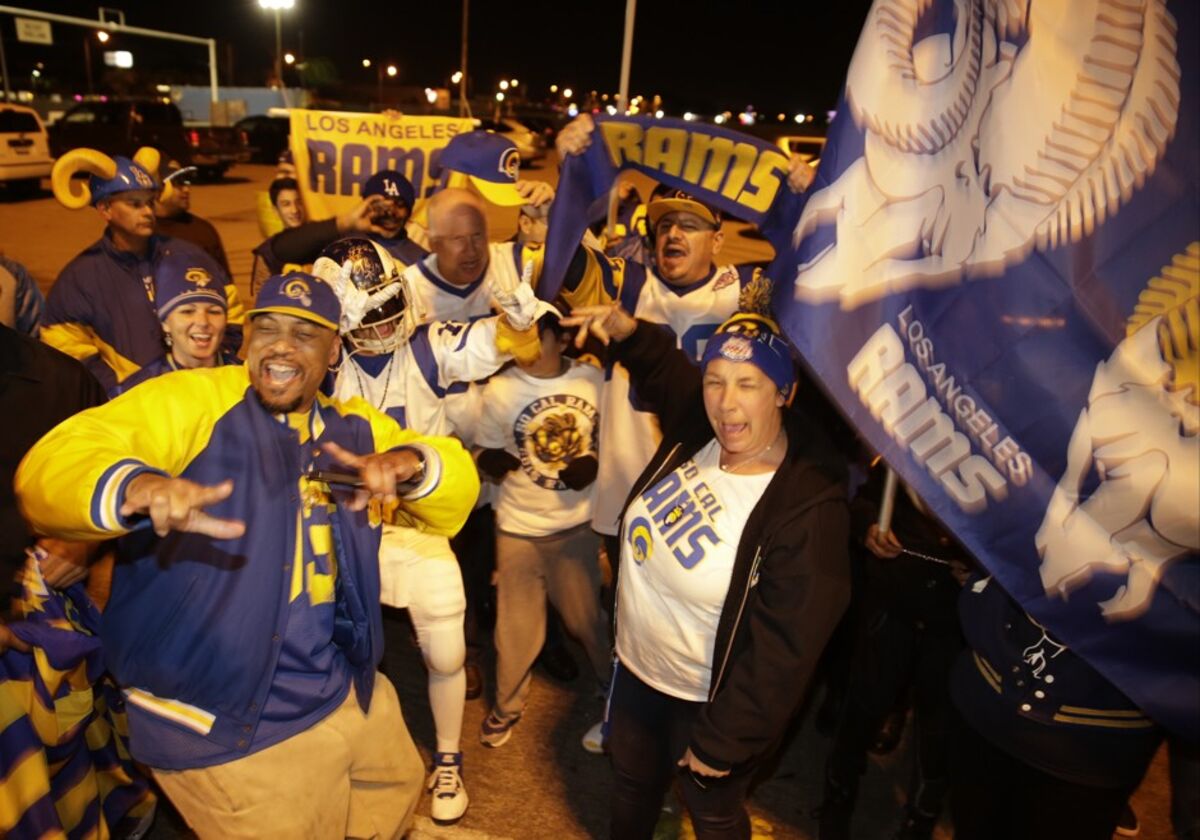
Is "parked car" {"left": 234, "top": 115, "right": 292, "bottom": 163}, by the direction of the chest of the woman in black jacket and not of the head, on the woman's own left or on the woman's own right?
on the woman's own right

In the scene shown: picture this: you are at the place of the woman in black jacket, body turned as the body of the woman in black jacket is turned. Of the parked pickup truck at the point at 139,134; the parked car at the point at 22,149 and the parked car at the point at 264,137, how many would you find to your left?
0

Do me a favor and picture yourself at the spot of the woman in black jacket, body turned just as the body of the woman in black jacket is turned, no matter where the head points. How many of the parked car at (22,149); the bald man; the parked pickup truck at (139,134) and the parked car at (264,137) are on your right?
4

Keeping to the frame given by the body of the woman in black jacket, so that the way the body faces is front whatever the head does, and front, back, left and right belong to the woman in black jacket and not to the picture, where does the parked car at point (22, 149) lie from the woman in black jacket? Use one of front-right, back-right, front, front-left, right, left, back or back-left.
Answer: right

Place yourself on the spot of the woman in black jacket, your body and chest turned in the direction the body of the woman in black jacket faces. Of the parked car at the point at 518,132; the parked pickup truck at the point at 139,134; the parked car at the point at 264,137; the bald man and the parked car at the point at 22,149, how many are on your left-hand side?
0

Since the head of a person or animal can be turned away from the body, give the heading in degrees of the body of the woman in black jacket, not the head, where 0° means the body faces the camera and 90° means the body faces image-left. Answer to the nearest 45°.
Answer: approximately 45°

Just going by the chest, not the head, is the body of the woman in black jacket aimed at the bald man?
no

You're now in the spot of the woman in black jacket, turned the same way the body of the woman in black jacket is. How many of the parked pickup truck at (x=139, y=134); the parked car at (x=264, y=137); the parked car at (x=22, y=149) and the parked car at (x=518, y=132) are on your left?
0

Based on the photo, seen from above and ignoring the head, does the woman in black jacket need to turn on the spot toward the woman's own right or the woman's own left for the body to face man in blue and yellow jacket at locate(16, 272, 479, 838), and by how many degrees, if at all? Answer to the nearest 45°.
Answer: approximately 45° to the woman's own right

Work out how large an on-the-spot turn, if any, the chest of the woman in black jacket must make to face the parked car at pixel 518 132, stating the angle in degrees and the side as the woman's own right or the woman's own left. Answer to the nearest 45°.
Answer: approximately 135° to the woman's own right

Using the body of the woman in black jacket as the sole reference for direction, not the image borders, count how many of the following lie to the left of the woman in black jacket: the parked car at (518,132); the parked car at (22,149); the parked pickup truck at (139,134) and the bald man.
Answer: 0
